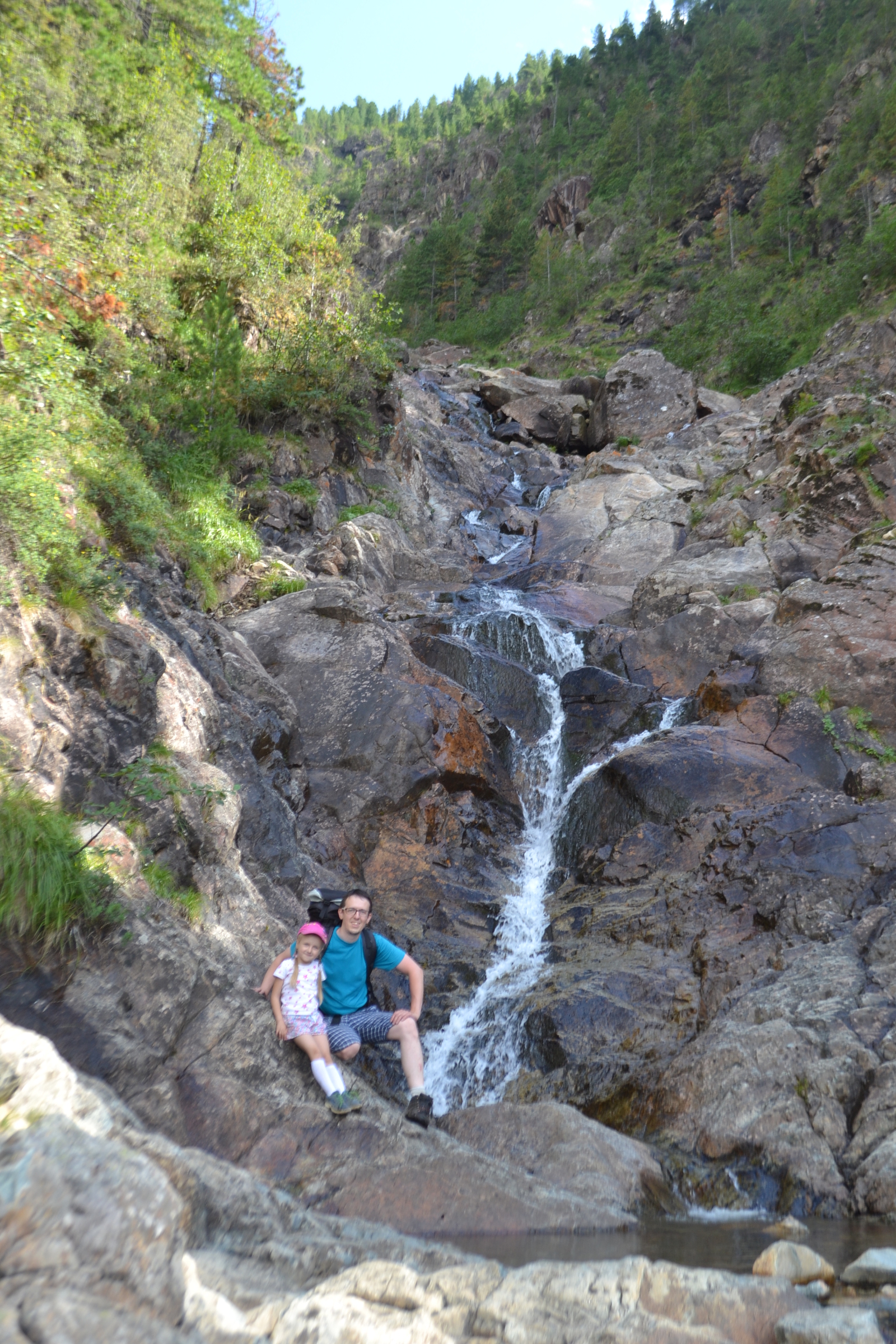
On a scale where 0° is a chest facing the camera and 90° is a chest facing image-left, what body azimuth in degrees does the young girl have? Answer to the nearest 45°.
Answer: approximately 315°

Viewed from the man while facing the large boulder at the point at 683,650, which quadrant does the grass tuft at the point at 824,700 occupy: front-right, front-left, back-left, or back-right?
front-right

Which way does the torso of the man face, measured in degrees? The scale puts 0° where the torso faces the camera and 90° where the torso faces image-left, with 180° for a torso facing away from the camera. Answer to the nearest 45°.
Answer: approximately 0°

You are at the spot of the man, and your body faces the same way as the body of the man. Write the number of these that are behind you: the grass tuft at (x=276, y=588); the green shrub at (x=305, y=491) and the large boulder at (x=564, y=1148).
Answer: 2

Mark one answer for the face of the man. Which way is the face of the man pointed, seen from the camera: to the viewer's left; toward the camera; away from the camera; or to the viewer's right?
toward the camera

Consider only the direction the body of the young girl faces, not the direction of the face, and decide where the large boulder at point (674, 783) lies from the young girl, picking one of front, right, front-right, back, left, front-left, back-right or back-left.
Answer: left

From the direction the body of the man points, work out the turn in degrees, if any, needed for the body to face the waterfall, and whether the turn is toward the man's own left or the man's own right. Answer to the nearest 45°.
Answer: approximately 135° to the man's own left

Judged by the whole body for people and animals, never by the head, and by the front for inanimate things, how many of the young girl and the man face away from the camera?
0

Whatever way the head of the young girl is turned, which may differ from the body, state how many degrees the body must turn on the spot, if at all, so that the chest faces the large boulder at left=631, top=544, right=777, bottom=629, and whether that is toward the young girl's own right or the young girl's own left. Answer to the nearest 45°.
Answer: approximately 90° to the young girl's own left

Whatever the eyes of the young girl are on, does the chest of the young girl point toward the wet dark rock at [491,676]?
no

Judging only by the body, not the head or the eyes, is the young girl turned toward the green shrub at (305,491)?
no

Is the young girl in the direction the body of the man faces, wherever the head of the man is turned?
no

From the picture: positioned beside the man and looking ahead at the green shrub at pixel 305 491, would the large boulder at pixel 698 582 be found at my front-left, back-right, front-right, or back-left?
front-right

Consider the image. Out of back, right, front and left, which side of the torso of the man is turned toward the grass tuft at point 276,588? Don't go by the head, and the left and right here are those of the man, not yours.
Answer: back

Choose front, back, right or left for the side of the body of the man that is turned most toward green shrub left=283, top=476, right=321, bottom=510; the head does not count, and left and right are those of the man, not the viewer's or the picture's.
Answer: back

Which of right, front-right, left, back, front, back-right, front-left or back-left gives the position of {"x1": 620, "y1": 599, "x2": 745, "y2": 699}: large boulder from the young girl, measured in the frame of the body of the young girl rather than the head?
left

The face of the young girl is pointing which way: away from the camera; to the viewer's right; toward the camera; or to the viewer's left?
toward the camera
